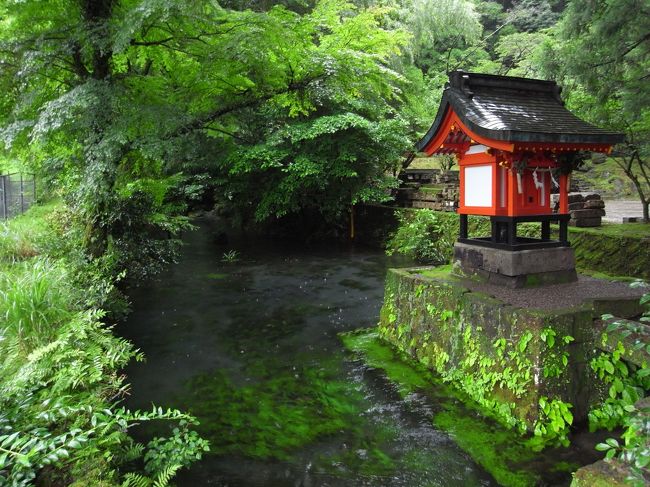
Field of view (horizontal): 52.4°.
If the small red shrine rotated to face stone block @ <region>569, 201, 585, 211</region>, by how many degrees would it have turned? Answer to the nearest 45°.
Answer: approximately 135° to its left
